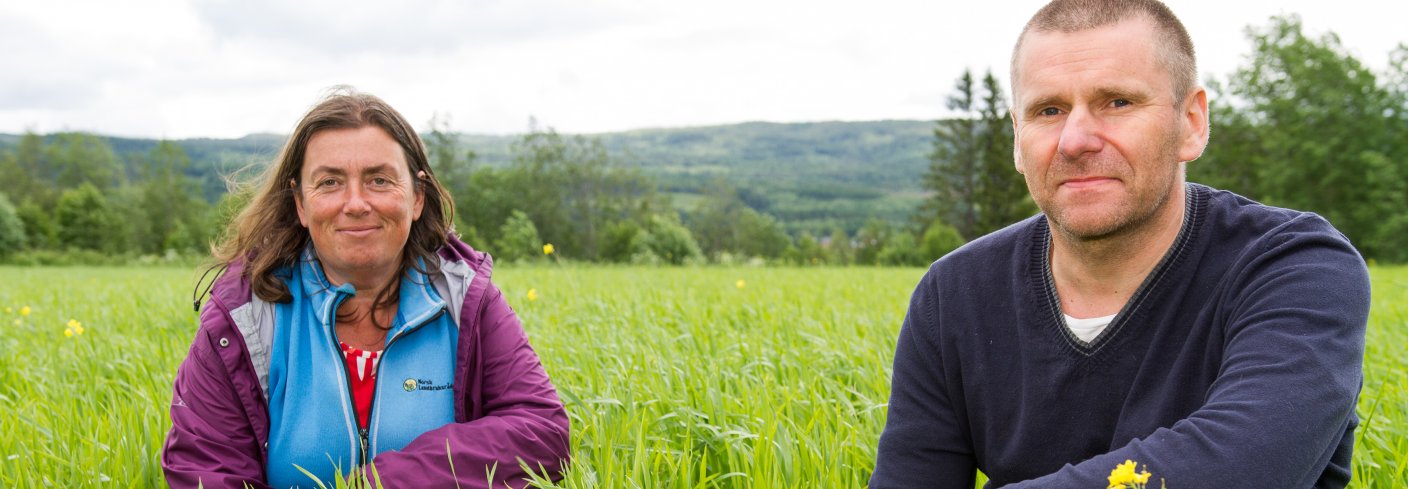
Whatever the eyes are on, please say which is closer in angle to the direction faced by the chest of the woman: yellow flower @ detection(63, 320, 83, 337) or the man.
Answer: the man

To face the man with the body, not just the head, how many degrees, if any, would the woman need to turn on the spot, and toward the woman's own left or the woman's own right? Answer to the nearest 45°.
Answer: approximately 45° to the woman's own left

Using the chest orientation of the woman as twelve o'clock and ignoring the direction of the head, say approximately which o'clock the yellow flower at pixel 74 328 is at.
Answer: The yellow flower is roughly at 5 o'clock from the woman.

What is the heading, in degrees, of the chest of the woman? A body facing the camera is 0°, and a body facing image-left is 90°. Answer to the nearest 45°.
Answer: approximately 0°
